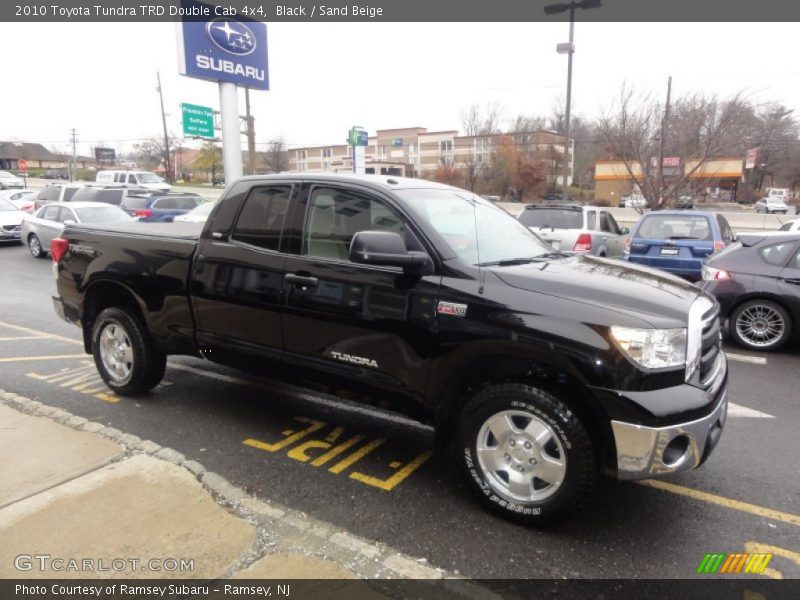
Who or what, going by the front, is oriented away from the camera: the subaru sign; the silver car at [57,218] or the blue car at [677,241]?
the blue car

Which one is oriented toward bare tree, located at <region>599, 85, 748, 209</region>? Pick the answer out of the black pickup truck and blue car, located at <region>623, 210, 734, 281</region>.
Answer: the blue car

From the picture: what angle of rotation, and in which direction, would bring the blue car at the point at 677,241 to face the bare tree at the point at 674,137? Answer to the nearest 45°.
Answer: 0° — it already faces it

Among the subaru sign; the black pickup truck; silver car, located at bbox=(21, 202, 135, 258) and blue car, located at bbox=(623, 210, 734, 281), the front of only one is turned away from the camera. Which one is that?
the blue car

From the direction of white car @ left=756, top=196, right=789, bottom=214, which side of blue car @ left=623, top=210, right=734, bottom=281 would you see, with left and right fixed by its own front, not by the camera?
front

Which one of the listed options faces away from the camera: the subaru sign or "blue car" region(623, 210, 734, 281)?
the blue car

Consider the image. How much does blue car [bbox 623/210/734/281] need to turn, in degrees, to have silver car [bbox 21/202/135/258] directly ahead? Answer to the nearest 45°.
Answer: approximately 90° to its left

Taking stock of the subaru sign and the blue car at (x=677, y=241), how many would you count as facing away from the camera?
1

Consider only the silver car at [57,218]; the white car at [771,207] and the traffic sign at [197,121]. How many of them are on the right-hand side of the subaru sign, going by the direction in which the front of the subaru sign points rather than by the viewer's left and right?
1

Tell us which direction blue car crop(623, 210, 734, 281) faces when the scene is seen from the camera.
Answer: facing away from the viewer

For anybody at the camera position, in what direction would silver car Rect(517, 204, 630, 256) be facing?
facing away from the viewer and to the right of the viewer

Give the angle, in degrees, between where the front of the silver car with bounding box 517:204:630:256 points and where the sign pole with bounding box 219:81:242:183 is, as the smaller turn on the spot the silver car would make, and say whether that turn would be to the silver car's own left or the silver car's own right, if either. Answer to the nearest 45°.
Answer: approximately 90° to the silver car's own left
